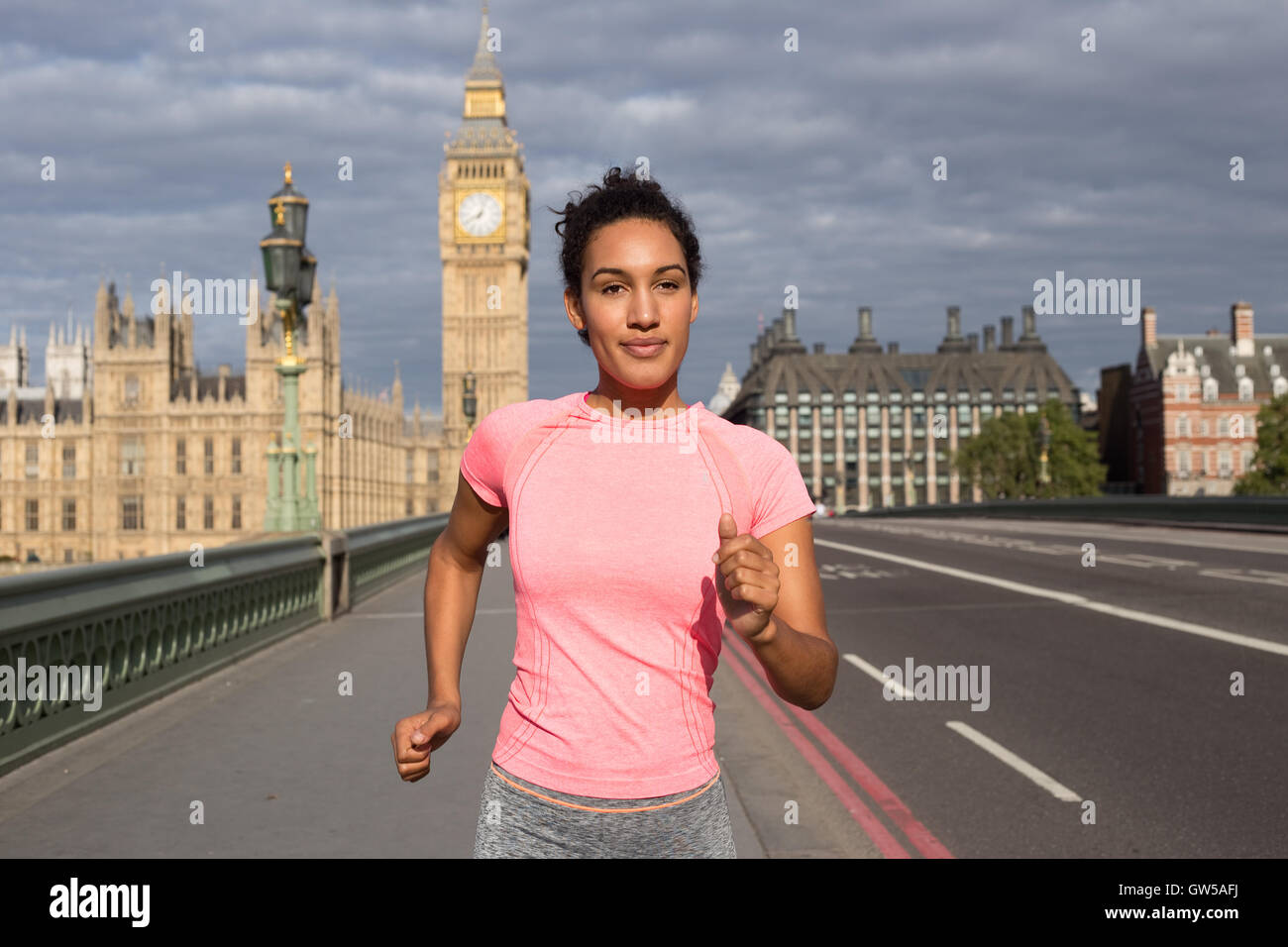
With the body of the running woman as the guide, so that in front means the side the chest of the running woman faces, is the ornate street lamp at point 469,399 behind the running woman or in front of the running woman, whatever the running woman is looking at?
behind

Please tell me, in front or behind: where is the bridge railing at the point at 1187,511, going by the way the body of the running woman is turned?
behind

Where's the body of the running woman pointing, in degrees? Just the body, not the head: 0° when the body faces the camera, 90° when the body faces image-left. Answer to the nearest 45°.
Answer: approximately 0°
